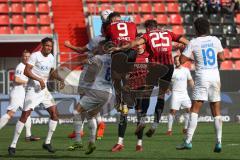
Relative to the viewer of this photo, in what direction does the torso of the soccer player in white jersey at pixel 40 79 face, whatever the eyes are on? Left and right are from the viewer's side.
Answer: facing the viewer and to the right of the viewer

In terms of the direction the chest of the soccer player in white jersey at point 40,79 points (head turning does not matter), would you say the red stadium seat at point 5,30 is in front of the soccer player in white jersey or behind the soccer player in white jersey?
behind

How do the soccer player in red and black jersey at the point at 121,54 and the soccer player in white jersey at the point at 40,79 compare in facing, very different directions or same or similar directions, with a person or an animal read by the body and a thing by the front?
very different directions

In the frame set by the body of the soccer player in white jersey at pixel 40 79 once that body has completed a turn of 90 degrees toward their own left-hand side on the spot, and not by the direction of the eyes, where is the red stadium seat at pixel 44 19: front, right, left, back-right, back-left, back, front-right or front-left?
front-left

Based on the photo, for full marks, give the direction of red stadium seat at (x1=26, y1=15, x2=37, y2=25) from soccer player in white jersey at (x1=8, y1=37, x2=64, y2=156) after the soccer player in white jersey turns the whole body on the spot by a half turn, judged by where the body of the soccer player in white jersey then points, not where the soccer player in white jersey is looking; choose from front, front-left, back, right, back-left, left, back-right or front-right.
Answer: front-right

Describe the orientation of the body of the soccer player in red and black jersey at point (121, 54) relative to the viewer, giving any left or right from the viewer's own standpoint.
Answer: facing away from the viewer and to the left of the viewer
